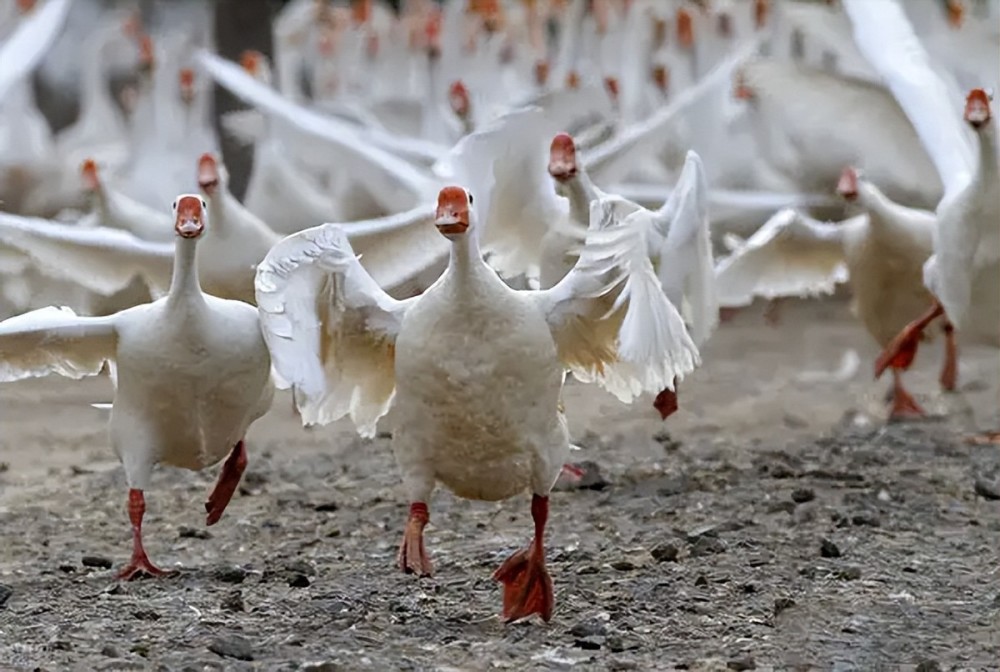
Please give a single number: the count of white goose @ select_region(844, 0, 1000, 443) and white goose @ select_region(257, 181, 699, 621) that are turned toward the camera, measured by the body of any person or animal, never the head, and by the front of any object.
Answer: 2

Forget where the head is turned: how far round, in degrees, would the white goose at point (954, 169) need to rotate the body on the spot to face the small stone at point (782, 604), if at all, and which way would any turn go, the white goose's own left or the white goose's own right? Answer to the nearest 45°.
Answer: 0° — it already faces it

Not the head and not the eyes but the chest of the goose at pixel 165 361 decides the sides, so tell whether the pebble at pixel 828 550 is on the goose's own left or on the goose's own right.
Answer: on the goose's own left

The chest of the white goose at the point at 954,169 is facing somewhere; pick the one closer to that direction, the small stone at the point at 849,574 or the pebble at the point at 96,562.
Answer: the small stone

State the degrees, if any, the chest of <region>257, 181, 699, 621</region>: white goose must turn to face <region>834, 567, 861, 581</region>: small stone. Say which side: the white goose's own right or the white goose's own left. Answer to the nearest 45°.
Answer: approximately 90° to the white goose's own left

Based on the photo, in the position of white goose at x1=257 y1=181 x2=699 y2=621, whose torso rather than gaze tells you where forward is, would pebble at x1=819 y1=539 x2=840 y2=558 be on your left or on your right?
on your left

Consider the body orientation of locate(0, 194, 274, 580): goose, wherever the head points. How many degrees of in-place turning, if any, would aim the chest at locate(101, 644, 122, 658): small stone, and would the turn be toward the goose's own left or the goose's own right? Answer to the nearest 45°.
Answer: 0° — it already faces it

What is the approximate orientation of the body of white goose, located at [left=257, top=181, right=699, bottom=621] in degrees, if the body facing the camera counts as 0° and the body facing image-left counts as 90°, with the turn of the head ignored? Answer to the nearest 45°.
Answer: approximately 0°

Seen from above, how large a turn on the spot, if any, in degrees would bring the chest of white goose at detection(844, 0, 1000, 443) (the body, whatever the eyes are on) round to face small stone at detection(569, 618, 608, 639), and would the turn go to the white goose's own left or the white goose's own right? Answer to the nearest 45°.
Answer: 0° — it already faces it

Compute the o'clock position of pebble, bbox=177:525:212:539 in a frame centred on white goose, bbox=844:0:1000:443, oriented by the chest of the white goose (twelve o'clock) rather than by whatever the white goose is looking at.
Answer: The pebble is roughly at 2 o'clock from the white goose.

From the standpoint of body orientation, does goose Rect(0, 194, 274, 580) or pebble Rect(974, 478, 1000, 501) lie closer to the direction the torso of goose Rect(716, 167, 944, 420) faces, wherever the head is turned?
the goose
